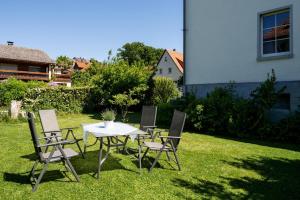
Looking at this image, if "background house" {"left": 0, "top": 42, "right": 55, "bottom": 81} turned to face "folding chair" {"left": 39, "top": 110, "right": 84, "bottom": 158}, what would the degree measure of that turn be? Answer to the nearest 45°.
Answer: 0° — it already faces it

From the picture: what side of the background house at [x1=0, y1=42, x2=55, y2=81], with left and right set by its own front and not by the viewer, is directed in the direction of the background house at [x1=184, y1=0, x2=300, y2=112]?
front

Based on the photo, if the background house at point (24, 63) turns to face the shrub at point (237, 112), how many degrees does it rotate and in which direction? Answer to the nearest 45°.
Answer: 0° — it already faces it

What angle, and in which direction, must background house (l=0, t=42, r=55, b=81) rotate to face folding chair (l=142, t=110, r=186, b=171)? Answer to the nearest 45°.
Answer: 0° — it already faces it

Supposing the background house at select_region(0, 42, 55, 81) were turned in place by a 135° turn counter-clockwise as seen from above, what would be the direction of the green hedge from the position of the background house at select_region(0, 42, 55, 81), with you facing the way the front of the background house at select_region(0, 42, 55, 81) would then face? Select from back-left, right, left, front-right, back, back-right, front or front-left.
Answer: back-right

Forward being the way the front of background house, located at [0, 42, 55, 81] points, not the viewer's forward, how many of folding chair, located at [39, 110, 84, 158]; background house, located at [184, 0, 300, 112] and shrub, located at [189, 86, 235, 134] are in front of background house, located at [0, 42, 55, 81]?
3

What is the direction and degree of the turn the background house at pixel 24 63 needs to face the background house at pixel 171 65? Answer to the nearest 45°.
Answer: approximately 90° to its left

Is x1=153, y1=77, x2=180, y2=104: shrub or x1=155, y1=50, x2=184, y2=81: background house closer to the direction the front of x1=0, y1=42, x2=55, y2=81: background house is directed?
the shrub

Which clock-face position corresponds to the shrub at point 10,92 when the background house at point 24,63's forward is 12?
The shrub is roughly at 12 o'clock from the background house.

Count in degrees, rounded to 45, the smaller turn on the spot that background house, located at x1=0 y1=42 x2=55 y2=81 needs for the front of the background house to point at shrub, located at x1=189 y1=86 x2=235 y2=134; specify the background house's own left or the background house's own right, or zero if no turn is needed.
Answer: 0° — it already faces it

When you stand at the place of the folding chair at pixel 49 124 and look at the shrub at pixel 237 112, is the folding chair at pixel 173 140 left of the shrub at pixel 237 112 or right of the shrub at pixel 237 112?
right

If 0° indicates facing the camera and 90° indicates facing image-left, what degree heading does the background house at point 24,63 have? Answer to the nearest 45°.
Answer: approximately 0°

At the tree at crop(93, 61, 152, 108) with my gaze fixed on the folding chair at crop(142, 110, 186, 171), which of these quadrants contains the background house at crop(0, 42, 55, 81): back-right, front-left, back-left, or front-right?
back-right
